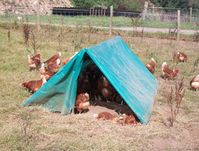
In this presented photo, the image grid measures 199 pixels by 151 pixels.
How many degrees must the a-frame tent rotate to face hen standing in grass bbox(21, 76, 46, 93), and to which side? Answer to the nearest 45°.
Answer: approximately 90° to its right

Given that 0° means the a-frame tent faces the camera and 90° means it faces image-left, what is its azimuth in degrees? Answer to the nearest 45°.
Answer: approximately 45°
